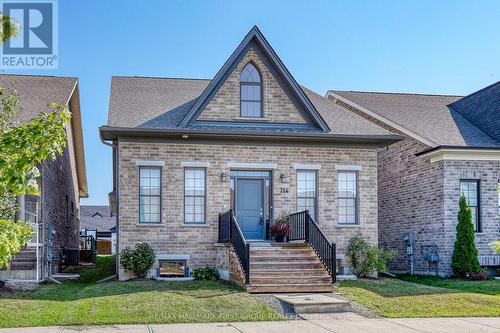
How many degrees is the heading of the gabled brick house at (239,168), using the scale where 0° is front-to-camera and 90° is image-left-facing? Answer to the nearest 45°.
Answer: approximately 0°

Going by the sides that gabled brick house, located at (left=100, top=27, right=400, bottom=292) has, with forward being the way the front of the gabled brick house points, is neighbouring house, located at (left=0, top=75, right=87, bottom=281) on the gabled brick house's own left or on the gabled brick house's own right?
on the gabled brick house's own right

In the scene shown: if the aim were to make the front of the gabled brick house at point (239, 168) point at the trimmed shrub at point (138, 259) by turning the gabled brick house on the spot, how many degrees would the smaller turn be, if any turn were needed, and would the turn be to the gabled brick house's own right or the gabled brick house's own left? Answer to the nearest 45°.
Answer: approximately 45° to the gabled brick house's own right

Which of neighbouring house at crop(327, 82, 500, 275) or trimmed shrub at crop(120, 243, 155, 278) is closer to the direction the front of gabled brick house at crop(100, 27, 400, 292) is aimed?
the trimmed shrub

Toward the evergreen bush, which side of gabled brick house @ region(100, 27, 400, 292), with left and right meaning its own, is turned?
left

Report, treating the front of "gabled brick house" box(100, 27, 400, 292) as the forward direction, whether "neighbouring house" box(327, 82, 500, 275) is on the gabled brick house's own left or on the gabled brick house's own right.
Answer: on the gabled brick house's own left

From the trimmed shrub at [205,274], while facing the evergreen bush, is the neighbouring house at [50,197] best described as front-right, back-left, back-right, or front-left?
back-left
